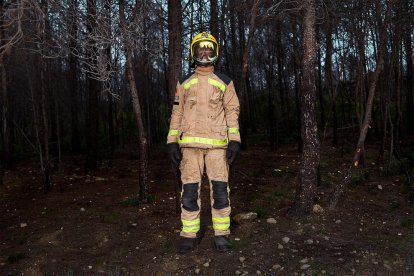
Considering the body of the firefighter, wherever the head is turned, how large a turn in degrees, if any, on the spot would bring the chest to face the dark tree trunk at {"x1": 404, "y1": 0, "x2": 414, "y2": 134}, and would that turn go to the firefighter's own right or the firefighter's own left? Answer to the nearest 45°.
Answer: approximately 135° to the firefighter's own left

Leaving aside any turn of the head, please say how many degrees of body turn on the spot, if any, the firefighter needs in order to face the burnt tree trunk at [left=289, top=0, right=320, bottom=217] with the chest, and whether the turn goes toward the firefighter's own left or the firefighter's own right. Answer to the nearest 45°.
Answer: approximately 90° to the firefighter's own left

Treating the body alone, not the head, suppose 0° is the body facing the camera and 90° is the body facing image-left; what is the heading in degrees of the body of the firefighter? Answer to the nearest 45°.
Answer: approximately 0°

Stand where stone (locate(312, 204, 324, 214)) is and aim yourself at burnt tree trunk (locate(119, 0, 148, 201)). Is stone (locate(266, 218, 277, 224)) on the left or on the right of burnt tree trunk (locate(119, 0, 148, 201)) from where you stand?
left

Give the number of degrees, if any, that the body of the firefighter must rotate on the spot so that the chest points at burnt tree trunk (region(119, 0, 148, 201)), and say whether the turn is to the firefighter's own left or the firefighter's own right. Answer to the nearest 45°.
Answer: approximately 135° to the firefighter's own right

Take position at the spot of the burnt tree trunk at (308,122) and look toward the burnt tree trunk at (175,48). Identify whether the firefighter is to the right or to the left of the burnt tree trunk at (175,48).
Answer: left
